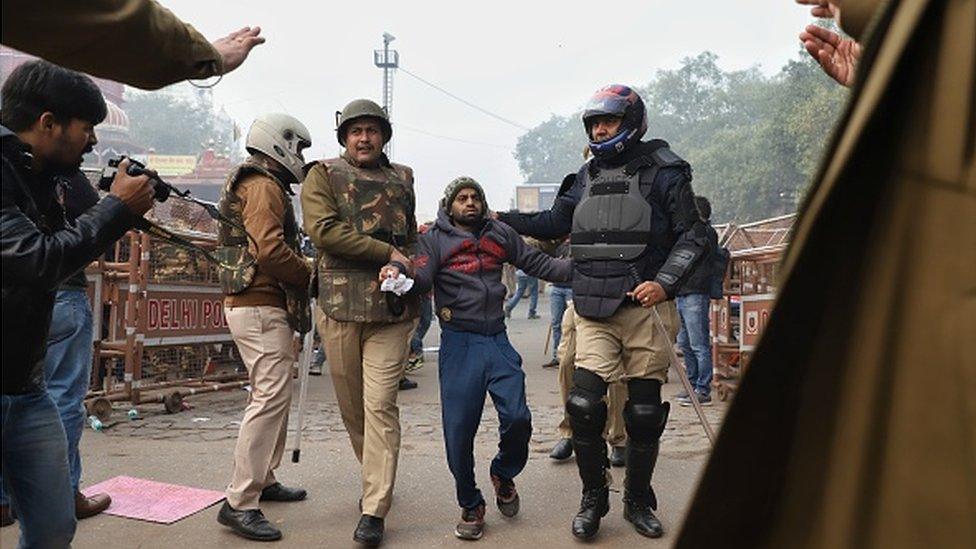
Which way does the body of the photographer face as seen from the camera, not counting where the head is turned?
to the viewer's right

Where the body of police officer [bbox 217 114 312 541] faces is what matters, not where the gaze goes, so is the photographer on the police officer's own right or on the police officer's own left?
on the police officer's own right

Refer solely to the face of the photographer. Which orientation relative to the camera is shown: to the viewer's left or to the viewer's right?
to the viewer's right

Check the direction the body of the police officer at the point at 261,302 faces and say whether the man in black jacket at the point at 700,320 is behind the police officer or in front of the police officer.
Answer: in front

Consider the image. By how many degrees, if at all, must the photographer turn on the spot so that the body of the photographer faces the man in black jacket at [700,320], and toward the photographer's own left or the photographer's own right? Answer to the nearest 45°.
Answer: approximately 45° to the photographer's own left

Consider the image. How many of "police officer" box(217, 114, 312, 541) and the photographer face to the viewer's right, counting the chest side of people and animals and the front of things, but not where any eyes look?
2

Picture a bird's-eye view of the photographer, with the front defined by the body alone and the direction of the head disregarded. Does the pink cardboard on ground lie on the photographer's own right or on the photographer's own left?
on the photographer's own left
